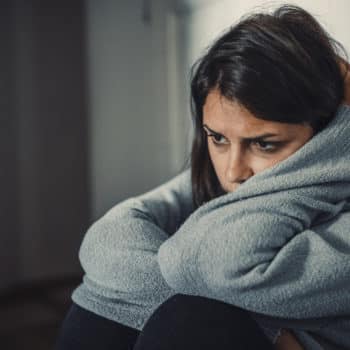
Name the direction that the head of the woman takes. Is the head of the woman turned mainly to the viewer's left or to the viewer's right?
to the viewer's left

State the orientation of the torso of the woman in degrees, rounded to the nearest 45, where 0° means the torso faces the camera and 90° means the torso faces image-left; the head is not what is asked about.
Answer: approximately 45°
